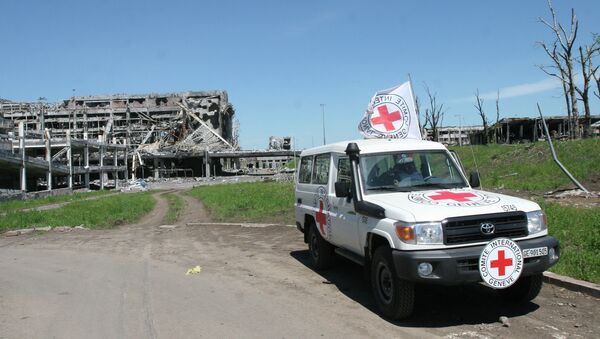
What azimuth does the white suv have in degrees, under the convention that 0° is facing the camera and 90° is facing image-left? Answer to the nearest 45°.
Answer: approximately 315°
